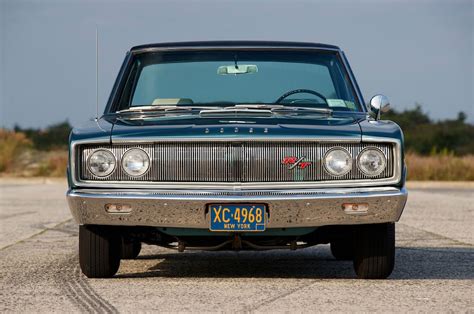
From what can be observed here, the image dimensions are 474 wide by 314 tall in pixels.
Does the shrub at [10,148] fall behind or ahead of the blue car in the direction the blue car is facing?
behind

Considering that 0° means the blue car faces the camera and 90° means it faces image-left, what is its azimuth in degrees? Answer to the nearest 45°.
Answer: approximately 0°
